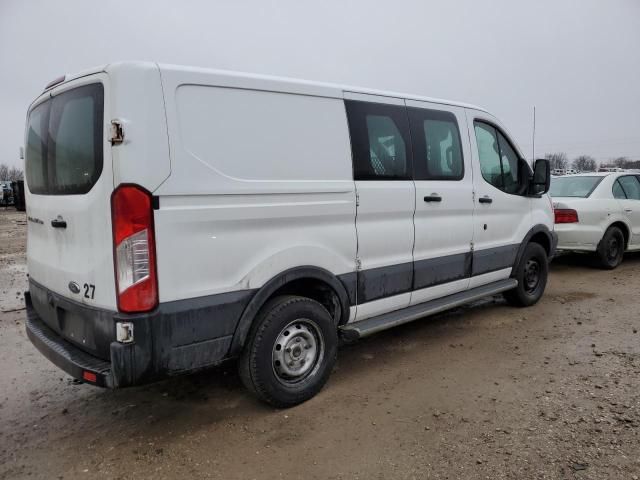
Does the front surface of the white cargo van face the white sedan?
yes

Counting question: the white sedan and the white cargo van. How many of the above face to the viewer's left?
0

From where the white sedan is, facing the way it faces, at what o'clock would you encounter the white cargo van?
The white cargo van is roughly at 5 o'clock from the white sedan.

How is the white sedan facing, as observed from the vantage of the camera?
facing away from the viewer and to the right of the viewer

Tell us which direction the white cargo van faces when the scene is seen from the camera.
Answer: facing away from the viewer and to the right of the viewer
